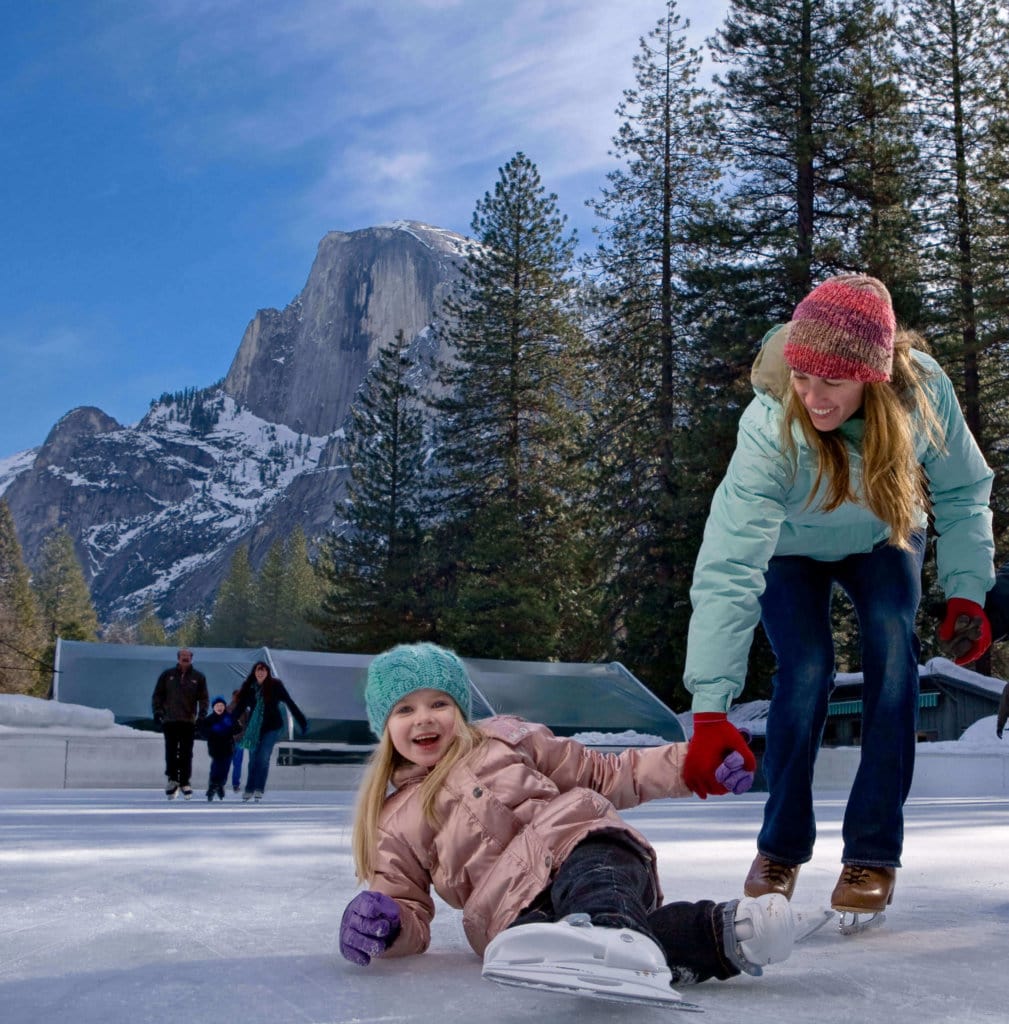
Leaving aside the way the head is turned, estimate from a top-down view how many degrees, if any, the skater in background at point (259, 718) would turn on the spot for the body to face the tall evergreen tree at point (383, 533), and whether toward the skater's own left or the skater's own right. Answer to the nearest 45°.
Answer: approximately 180°

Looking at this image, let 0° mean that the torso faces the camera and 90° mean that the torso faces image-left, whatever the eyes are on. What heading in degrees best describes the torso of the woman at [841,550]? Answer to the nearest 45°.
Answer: approximately 0°

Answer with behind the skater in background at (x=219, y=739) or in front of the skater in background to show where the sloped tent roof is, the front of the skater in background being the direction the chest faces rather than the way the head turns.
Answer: behind

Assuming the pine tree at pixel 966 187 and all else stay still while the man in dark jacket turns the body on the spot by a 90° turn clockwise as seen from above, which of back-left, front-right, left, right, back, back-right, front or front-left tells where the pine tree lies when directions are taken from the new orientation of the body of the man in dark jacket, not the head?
back-right

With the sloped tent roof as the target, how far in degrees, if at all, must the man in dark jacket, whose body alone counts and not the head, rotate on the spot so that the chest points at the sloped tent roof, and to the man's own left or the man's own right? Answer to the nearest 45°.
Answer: approximately 180°

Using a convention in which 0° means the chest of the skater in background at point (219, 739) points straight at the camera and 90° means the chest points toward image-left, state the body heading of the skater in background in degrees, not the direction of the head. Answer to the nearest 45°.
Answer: approximately 0°

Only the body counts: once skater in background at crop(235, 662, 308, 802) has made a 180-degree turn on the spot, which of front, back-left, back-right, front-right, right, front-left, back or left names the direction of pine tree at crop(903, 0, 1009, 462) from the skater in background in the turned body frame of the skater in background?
front-right
